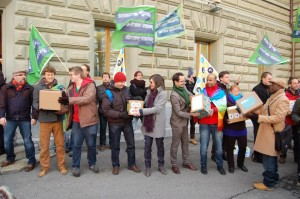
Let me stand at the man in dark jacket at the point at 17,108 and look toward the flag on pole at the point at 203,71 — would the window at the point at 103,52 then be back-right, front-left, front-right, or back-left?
front-left

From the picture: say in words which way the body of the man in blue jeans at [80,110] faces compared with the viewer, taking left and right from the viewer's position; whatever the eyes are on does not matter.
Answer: facing the viewer and to the left of the viewer

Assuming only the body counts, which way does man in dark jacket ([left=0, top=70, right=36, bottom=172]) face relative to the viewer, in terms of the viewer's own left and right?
facing the viewer

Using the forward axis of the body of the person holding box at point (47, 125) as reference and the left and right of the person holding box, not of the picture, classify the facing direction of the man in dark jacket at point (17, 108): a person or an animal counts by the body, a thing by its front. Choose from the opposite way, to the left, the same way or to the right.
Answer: the same way

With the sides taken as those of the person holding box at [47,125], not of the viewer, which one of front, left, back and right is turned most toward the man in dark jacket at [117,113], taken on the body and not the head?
left

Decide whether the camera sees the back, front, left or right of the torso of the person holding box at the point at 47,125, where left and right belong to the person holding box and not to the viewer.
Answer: front

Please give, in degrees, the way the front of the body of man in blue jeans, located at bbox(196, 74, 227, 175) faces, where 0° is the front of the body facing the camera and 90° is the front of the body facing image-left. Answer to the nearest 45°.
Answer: approximately 45°

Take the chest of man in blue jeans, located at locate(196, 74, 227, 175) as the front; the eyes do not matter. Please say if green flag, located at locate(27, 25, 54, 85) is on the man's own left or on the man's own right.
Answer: on the man's own right

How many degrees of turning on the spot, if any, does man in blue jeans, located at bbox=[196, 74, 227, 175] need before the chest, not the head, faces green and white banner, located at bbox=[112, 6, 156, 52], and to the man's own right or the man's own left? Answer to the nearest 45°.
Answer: approximately 90° to the man's own right

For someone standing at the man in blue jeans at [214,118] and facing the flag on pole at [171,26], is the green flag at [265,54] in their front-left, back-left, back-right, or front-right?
front-right

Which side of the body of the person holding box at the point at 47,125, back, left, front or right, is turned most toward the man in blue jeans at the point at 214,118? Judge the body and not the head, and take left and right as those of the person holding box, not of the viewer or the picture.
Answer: left

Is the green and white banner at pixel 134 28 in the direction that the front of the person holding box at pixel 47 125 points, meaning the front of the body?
no
